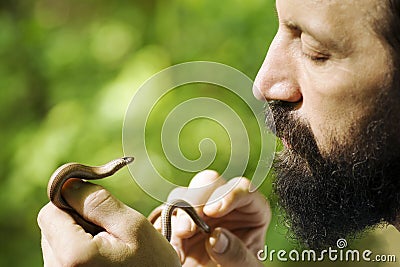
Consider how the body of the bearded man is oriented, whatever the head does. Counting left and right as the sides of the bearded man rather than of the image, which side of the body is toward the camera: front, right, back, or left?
left

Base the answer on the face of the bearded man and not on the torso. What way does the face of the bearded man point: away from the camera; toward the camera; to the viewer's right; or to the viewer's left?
to the viewer's left
